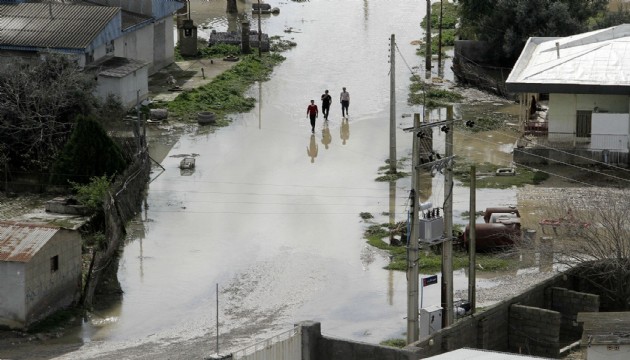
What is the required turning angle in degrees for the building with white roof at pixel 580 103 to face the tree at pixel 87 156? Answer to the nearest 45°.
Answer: approximately 45° to its right

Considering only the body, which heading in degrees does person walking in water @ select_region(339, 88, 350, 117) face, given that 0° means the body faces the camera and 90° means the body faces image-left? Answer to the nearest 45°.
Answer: approximately 0°

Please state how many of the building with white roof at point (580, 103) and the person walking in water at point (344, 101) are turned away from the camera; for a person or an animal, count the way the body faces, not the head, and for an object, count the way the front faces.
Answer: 0

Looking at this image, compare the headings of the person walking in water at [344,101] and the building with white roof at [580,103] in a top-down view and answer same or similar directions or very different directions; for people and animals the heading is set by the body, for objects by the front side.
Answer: same or similar directions

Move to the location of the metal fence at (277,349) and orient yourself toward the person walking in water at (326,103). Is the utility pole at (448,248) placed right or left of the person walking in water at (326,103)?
right
